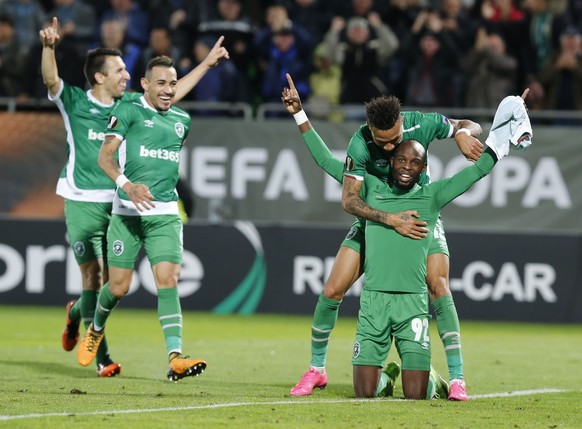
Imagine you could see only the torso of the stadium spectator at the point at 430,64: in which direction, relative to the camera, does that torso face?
toward the camera

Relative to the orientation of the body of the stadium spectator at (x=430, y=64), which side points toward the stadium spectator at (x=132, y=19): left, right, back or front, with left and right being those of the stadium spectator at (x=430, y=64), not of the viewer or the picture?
right

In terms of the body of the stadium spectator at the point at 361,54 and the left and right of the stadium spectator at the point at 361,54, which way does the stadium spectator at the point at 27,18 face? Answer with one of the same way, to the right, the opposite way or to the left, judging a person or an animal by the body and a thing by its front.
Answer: the same way

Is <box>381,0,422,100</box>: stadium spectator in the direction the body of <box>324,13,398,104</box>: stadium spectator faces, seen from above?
no

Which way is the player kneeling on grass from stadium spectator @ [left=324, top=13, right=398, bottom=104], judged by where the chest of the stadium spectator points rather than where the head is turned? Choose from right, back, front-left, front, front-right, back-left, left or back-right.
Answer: front

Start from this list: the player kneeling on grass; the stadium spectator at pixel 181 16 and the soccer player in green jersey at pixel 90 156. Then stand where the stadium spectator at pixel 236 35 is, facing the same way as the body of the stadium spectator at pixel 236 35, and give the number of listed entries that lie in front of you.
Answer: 2

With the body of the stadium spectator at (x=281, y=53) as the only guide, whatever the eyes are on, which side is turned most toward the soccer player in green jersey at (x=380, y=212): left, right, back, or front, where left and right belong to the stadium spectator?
front

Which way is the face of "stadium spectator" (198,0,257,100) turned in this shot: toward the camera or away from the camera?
toward the camera

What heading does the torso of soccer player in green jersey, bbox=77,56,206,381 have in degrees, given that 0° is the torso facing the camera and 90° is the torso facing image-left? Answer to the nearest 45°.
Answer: approximately 315°

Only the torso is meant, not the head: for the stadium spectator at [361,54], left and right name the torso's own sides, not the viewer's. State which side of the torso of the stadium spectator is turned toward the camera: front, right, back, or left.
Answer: front

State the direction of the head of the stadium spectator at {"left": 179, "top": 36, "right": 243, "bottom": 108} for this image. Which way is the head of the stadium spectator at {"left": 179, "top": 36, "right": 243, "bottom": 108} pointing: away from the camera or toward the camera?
toward the camera

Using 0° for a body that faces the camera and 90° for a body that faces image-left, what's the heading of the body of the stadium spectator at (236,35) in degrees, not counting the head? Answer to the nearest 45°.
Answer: approximately 0°

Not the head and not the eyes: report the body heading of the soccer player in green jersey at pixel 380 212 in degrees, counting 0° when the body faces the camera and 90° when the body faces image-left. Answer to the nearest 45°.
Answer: approximately 0°

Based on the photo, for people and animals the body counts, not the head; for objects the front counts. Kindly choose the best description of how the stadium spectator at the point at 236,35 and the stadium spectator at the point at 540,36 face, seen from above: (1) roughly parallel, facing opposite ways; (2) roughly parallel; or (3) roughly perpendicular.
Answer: roughly parallel

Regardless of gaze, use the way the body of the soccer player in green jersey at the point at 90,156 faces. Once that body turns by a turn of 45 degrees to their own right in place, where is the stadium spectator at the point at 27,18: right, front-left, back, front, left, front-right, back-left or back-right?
back

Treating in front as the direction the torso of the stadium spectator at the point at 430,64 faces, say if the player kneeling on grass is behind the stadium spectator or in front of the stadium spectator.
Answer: in front

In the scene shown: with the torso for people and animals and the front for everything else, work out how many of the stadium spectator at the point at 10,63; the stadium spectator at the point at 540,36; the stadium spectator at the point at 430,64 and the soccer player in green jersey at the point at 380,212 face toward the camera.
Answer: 4

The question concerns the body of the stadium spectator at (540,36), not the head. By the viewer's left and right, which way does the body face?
facing the viewer

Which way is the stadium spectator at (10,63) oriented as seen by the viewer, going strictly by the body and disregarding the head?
toward the camera

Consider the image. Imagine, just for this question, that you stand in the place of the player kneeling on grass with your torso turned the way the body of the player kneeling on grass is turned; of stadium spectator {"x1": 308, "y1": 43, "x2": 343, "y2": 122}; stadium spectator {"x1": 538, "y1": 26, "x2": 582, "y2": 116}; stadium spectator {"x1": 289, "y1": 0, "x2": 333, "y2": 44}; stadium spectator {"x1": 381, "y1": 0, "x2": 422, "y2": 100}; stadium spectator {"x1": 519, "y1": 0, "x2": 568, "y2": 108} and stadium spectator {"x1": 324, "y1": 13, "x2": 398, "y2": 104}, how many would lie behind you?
6

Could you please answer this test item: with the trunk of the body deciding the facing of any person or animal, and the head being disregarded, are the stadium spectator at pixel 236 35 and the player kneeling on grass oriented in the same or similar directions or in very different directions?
same or similar directions
